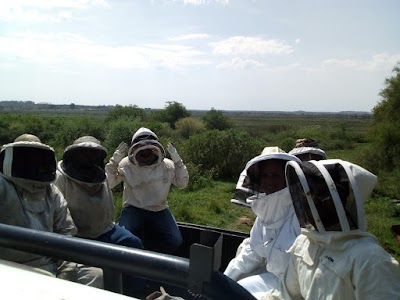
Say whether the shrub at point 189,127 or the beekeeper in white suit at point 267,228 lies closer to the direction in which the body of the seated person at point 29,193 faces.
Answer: the beekeeper in white suit

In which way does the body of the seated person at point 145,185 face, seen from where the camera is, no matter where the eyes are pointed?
toward the camera

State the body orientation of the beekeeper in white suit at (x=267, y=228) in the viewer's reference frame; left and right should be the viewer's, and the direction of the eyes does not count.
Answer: facing the viewer and to the left of the viewer

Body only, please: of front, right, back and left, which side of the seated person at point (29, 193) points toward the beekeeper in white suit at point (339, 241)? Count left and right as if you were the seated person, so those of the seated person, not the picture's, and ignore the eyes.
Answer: front

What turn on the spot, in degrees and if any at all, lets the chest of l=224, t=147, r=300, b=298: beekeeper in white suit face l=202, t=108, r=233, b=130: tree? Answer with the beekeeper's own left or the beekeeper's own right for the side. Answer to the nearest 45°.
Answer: approximately 135° to the beekeeper's own right

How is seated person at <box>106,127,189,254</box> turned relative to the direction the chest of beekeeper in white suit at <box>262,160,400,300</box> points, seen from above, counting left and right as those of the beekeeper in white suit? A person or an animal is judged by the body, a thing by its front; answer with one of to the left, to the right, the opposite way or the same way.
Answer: to the left

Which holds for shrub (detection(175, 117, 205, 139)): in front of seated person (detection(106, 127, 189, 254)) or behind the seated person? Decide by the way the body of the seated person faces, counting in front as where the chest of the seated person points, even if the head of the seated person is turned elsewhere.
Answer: behind

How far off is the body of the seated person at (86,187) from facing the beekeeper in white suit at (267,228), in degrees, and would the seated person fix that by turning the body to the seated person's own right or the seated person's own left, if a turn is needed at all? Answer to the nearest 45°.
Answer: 0° — they already face them

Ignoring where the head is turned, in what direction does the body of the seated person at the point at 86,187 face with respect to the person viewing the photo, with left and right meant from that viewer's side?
facing the viewer and to the right of the viewer

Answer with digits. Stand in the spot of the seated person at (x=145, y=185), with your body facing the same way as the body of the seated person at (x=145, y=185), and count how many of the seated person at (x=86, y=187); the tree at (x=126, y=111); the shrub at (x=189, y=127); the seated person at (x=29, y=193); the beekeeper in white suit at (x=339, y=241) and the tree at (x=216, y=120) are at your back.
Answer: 3

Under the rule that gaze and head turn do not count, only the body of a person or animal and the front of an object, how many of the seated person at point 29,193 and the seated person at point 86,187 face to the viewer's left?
0

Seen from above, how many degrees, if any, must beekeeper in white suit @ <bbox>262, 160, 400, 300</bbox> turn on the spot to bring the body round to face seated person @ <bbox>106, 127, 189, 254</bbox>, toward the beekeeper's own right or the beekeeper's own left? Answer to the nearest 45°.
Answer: approximately 90° to the beekeeper's own right
